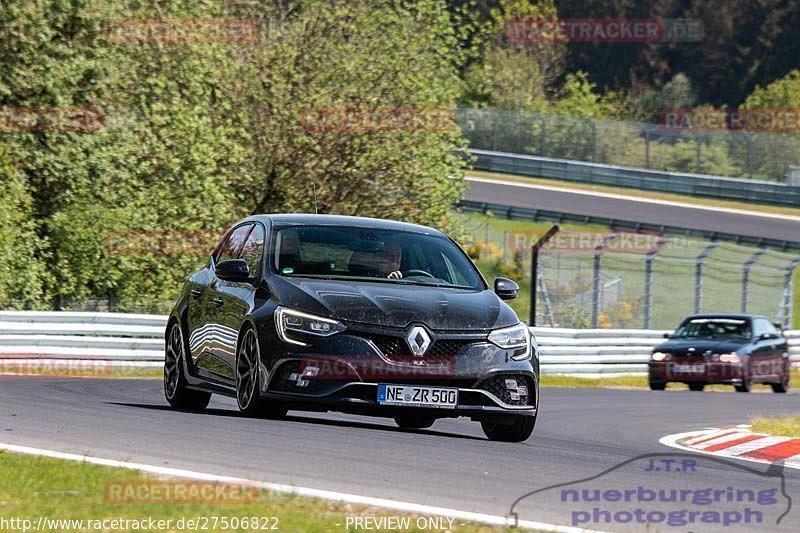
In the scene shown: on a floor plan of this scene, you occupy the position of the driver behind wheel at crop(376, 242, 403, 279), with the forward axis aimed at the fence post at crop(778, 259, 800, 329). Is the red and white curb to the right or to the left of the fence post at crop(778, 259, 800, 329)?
right

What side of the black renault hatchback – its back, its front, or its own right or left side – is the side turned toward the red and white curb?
left

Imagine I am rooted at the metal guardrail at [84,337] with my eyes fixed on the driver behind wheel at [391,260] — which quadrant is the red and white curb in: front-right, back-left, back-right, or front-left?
front-left

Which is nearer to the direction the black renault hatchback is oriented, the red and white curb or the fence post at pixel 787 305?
the red and white curb

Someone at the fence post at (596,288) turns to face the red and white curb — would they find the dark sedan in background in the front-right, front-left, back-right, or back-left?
front-left

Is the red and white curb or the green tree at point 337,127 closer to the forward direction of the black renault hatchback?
the red and white curb

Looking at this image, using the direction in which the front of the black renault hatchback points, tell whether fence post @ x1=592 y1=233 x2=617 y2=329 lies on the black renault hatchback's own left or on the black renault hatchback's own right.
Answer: on the black renault hatchback's own left

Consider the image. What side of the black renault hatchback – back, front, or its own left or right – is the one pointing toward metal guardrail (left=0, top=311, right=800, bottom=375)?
back

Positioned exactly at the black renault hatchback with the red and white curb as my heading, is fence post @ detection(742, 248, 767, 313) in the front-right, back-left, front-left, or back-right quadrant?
front-left

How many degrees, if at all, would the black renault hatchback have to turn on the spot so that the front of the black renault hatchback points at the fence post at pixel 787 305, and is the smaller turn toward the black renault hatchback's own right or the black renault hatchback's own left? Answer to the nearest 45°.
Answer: approximately 90° to the black renault hatchback's own left

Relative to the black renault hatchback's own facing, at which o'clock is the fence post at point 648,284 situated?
The fence post is roughly at 8 o'clock from the black renault hatchback.

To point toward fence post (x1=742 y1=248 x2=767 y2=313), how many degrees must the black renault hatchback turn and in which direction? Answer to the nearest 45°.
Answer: approximately 90° to its left

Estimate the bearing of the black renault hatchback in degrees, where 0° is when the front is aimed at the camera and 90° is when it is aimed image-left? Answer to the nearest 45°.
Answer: approximately 315°

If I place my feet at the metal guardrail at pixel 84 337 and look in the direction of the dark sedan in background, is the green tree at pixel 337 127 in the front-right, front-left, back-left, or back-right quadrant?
front-left
